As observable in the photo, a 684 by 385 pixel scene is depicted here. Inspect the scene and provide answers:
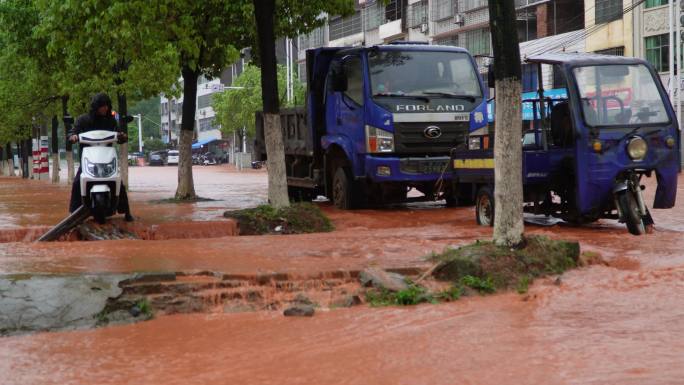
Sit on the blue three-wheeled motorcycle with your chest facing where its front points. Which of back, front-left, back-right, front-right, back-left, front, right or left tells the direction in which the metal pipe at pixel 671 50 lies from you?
back-left

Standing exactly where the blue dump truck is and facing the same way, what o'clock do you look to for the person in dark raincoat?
The person in dark raincoat is roughly at 3 o'clock from the blue dump truck.

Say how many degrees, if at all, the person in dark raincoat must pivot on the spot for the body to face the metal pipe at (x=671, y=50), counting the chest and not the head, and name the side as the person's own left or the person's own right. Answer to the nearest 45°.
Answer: approximately 135° to the person's own left

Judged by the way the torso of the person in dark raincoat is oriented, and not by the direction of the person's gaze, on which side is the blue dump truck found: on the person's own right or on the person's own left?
on the person's own left

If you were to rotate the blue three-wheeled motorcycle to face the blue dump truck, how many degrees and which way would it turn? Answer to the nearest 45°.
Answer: approximately 180°

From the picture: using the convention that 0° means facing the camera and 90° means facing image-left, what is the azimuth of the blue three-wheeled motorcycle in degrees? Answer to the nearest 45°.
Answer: approximately 315°

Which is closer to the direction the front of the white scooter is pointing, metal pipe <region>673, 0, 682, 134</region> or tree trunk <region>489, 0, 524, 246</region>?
the tree trunk

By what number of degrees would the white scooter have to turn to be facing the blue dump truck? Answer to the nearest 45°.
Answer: approximately 135° to its left

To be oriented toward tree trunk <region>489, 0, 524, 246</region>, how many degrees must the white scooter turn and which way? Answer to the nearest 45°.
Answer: approximately 45° to its left
